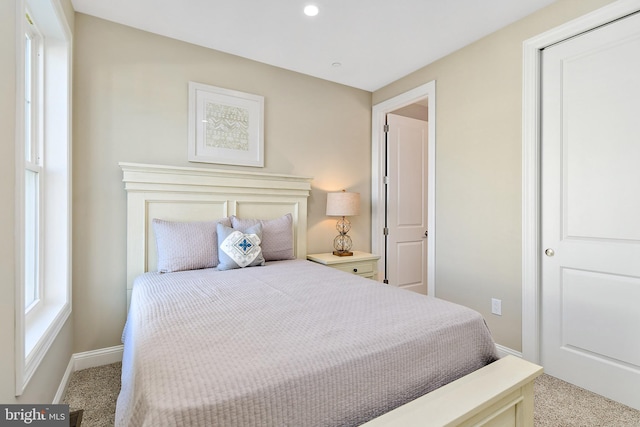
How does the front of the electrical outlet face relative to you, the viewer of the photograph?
facing the viewer and to the left of the viewer

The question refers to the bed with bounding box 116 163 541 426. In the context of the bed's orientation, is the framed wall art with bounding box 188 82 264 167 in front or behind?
behind

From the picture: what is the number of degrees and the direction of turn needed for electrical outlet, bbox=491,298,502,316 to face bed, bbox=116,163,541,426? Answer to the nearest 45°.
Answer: approximately 45° to its left

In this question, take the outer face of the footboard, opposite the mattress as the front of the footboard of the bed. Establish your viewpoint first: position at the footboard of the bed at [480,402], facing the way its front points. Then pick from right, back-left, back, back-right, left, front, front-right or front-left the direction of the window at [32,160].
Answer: back-right

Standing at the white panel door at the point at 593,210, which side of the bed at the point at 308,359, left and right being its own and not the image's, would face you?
left

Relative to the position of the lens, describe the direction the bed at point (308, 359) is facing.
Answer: facing the viewer and to the right of the viewer

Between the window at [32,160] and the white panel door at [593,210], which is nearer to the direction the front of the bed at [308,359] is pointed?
the white panel door
